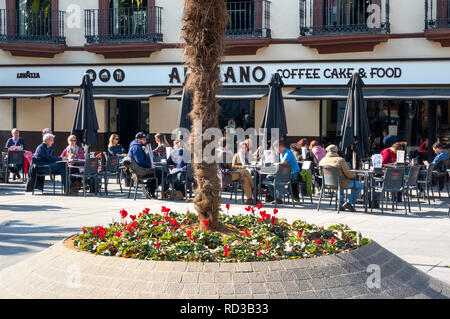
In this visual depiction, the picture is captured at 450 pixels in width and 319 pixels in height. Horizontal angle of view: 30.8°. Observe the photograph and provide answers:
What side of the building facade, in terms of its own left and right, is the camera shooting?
front

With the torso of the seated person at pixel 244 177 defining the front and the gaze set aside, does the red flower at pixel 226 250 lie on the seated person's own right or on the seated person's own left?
on the seated person's own right

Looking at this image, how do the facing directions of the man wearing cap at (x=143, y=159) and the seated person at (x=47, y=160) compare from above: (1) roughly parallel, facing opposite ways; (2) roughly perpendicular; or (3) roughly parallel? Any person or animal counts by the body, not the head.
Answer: roughly parallel

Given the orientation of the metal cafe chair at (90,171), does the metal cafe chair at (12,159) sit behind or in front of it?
in front

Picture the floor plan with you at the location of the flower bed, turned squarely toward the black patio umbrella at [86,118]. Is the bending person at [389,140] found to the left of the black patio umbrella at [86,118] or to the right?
right

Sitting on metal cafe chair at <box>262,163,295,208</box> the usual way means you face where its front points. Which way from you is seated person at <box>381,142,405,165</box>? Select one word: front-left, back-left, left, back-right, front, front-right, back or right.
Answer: right

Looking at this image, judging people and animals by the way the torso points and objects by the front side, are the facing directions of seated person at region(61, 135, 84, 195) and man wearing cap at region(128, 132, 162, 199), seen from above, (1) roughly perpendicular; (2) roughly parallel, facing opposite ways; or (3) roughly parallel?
roughly perpendicular

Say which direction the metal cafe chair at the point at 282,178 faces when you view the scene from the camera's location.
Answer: facing away from the viewer and to the left of the viewer

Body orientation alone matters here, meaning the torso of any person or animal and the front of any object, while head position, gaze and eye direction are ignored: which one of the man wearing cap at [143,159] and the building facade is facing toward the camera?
the building facade

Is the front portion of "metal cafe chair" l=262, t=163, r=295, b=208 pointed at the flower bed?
no

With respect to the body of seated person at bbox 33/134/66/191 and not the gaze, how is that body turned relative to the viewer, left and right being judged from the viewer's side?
facing to the right of the viewer

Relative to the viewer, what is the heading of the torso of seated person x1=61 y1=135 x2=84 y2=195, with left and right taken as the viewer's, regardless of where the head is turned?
facing the viewer
